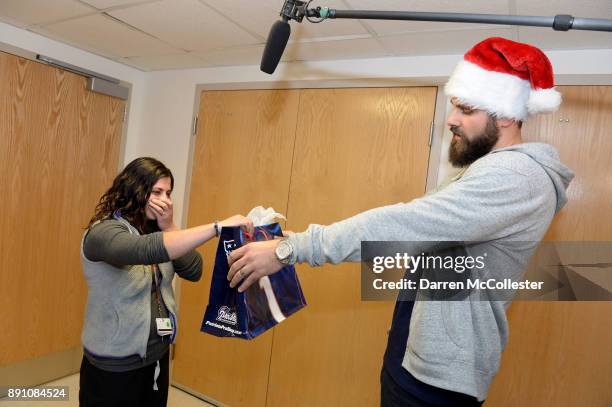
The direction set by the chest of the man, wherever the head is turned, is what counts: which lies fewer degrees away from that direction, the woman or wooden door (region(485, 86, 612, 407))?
the woman

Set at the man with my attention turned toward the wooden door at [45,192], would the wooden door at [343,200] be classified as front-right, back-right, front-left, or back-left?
front-right

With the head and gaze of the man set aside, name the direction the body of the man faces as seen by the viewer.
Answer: to the viewer's left

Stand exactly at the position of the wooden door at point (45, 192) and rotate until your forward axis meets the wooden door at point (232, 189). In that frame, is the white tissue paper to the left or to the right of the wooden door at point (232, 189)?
right

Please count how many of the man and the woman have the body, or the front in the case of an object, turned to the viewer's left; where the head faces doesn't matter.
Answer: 1

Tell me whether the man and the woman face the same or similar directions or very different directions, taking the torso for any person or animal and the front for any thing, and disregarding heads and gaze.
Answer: very different directions

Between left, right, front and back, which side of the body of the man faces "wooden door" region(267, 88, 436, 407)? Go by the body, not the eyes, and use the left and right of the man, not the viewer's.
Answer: right

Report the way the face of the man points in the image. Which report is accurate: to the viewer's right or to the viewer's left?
to the viewer's left

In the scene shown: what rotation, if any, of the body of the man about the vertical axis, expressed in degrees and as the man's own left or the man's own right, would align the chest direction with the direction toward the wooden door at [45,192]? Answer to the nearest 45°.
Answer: approximately 45° to the man's own right

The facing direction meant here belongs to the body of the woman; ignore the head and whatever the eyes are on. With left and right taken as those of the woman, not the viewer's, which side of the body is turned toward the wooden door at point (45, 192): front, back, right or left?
back

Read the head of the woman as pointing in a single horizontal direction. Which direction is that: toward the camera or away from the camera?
toward the camera
